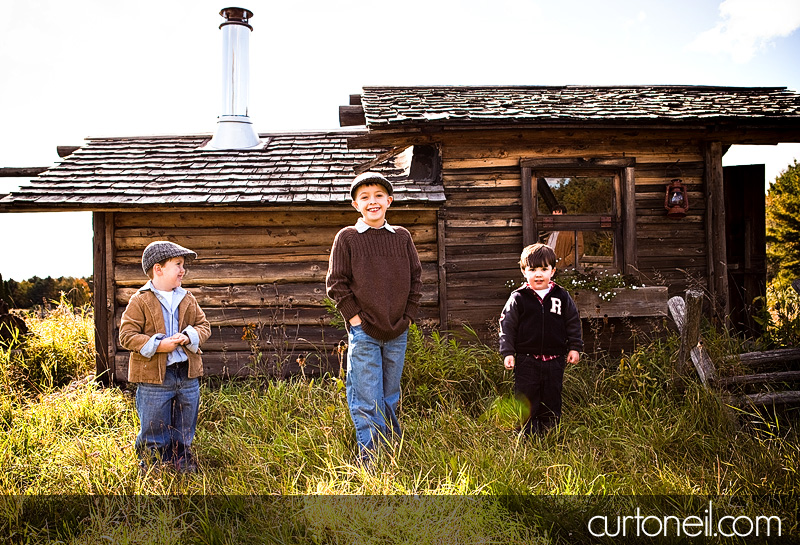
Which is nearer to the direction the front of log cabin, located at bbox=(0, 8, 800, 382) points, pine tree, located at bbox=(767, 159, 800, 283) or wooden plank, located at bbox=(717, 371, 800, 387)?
the wooden plank

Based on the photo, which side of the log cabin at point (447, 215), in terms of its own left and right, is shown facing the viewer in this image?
front

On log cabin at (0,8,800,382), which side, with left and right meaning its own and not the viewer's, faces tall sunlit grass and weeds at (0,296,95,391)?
right

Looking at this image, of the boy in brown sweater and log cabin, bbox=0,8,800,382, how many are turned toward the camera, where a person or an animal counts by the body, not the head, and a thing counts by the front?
2

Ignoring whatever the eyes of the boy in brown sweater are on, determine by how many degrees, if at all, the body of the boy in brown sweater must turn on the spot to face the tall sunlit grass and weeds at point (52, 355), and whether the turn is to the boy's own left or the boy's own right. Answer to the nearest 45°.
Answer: approximately 135° to the boy's own right

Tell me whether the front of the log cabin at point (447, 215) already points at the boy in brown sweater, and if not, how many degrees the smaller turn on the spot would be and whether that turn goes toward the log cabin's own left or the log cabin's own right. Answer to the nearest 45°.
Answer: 0° — it already faces them

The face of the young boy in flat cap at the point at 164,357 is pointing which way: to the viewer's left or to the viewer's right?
to the viewer's right

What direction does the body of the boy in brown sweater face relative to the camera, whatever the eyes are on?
toward the camera

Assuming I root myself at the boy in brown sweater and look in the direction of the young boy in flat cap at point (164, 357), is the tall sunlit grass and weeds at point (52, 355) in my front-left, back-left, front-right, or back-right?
front-right

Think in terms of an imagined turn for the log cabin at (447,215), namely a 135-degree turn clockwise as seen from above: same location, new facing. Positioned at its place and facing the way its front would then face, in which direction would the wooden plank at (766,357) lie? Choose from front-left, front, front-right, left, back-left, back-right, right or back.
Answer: back

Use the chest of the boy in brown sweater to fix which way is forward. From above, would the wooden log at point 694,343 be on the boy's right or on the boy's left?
on the boy's left

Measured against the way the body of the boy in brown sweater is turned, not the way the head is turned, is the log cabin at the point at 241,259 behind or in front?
behind
